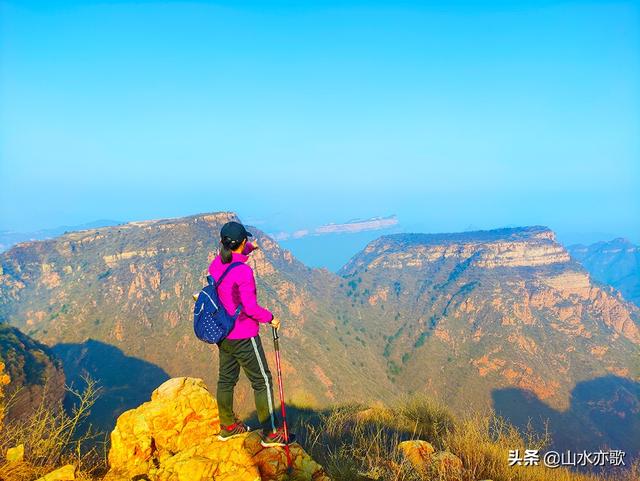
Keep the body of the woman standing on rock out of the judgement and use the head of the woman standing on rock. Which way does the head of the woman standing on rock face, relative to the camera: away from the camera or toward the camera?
away from the camera

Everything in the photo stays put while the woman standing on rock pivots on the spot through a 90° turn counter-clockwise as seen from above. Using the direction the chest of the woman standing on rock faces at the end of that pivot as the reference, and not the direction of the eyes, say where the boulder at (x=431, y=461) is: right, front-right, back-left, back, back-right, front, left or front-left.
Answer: back-right

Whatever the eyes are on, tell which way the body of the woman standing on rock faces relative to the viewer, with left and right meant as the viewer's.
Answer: facing away from the viewer and to the right of the viewer
